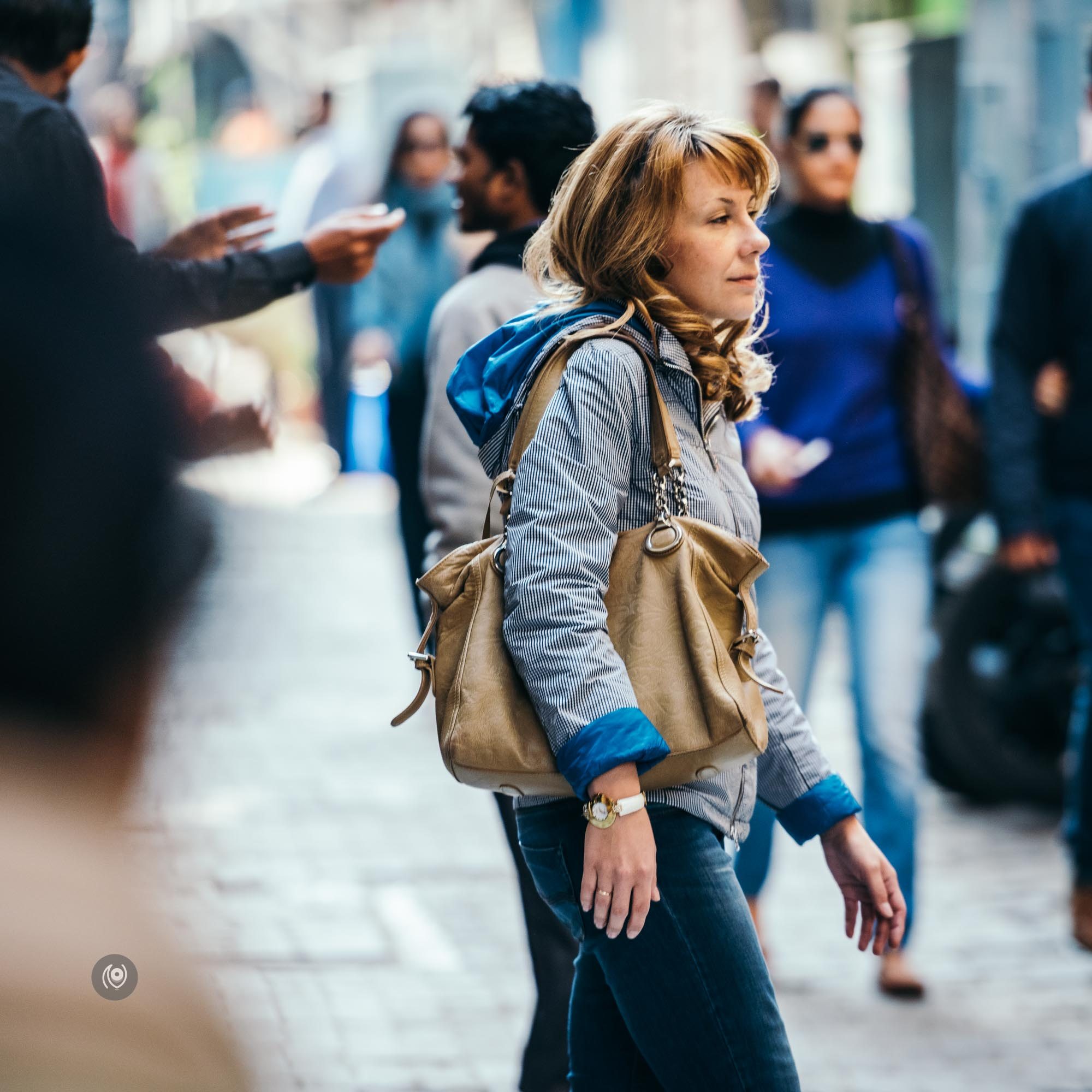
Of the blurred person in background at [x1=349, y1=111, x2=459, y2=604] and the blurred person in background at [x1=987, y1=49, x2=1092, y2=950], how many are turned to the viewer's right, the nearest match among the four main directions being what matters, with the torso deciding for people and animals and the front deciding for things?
0

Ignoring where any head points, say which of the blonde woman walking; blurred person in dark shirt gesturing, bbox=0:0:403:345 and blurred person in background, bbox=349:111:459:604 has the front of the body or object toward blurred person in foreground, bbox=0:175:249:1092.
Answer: the blurred person in background

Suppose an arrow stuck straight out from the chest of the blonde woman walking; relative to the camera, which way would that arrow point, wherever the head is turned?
to the viewer's right

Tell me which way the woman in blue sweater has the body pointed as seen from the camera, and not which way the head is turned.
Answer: toward the camera

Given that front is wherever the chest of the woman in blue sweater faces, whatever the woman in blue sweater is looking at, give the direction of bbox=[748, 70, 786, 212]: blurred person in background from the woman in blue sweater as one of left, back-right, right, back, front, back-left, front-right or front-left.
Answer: back

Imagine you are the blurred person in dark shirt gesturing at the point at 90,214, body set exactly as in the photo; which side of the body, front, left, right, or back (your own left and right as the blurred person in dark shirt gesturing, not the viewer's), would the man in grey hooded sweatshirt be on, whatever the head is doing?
front

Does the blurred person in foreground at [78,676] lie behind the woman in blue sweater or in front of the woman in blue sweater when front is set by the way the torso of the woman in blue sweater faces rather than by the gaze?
in front

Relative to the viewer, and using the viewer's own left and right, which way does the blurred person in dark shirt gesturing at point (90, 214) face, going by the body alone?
facing away from the viewer and to the right of the viewer

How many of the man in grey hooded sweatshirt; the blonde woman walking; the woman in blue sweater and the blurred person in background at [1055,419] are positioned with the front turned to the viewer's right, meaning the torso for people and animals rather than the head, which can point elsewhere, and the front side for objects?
1

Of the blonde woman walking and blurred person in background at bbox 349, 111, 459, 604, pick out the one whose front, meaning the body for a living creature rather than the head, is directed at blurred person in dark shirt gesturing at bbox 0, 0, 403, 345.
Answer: the blurred person in background

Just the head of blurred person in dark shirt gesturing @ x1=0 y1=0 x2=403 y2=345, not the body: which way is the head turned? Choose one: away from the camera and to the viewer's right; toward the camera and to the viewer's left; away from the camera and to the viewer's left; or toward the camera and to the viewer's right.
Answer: away from the camera and to the viewer's right

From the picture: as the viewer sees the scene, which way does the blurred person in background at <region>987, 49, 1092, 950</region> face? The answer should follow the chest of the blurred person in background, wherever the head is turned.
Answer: toward the camera

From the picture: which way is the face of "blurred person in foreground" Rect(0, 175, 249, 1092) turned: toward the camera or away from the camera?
away from the camera

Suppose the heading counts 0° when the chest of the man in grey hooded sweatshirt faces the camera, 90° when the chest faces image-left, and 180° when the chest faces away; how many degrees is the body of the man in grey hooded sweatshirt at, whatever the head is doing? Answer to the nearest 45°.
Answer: approximately 90°

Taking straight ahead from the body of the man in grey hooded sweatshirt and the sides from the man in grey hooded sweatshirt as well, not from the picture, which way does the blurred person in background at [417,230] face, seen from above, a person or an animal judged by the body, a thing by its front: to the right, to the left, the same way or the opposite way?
to the left

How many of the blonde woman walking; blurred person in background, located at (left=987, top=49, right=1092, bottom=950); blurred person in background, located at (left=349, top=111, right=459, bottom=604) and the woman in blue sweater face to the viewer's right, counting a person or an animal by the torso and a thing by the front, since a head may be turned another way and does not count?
1

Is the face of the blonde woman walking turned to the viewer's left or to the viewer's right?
to the viewer's right
